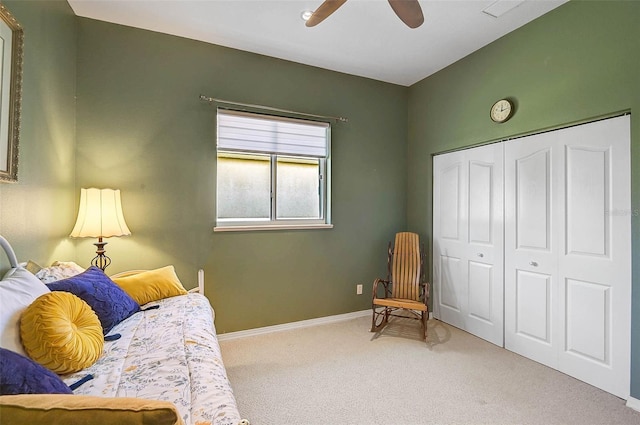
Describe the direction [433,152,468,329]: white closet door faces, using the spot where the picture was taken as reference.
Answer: facing the viewer and to the left of the viewer

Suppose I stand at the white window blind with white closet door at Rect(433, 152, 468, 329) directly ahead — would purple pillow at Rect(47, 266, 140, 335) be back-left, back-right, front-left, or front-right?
back-right

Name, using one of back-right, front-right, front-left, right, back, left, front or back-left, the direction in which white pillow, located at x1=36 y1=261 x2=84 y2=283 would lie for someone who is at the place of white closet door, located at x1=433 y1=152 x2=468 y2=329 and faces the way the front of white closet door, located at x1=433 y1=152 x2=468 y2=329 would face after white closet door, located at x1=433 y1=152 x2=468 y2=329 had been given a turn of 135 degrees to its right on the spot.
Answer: back-left

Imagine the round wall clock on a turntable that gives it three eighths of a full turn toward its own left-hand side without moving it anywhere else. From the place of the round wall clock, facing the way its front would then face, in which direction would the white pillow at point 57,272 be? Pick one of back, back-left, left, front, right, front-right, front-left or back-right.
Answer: back-right

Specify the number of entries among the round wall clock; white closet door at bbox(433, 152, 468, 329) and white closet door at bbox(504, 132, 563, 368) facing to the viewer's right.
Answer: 0

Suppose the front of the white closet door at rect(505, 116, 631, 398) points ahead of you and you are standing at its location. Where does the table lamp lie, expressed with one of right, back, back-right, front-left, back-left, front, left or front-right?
front

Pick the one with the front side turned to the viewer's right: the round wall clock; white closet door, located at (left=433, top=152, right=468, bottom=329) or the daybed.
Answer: the daybed

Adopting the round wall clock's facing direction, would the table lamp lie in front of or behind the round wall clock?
in front

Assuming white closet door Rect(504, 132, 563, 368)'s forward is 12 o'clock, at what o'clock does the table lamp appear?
The table lamp is roughly at 12 o'clock from the white closet door.

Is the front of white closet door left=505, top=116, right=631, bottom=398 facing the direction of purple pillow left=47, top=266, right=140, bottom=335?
yes

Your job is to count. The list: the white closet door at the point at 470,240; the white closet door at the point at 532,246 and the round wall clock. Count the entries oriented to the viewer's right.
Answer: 0

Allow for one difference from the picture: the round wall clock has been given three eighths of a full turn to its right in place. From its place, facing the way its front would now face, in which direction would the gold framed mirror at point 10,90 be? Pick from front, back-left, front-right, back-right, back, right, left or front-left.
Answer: back-left

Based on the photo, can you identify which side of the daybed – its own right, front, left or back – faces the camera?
right

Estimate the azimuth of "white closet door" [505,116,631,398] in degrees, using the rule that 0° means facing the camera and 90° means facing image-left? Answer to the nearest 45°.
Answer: approximately 45°

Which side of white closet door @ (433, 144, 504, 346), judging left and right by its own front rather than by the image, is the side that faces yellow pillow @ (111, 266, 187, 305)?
front

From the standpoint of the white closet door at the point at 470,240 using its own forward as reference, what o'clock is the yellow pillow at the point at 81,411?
The yellow pillow is roughly at 11 o'clock from the white closet door.

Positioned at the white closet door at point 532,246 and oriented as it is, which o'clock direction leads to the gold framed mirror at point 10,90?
The gold framed mirror is roughly at 12 o'clock from the white closet door.

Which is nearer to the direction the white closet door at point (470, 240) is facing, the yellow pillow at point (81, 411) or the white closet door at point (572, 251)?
the yellow pillow
